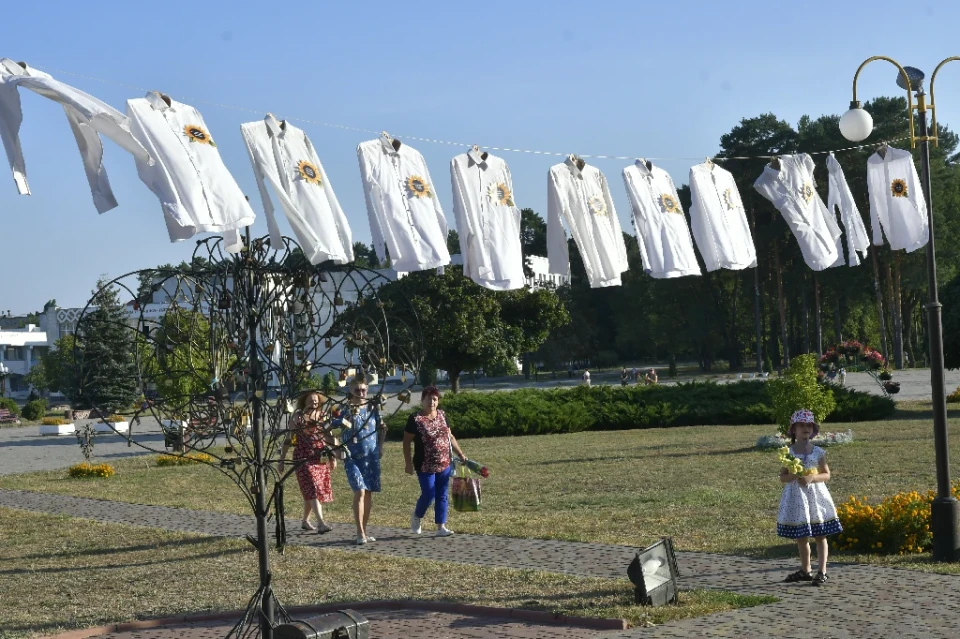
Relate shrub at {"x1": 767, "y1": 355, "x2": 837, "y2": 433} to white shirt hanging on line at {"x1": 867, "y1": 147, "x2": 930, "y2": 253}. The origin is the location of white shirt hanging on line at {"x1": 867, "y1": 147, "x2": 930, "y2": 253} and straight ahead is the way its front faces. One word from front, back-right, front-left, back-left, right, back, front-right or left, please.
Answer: back

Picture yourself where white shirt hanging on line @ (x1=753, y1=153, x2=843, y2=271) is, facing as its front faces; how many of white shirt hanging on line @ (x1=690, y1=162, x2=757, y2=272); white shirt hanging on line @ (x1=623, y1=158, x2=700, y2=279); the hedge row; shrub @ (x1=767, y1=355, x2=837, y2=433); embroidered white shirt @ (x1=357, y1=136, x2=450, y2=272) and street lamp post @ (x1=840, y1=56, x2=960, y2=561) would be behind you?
2

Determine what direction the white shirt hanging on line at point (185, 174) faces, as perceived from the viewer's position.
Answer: facing the viewer

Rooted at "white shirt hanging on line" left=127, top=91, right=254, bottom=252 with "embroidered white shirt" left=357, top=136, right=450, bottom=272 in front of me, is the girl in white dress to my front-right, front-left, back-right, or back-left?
front-right

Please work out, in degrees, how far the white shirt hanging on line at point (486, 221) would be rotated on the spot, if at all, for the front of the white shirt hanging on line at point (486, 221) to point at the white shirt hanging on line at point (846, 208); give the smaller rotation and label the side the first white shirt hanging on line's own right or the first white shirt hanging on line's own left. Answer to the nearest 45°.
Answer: approximately 135° to the first white shirt hanging on line's own left

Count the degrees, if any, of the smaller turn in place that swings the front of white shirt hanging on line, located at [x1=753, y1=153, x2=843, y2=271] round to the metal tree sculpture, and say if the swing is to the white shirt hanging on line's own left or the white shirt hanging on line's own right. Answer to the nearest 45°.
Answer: approximately 45° to the white shirt hanging on line's own right

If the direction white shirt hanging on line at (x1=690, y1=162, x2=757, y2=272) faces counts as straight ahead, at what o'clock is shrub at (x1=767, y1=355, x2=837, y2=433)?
The shrub is roughly at 6 o'clock from the white shirt hanging on line.

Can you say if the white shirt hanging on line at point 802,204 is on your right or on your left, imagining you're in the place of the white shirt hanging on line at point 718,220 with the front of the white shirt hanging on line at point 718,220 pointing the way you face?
on your left

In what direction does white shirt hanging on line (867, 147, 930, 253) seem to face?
toward the camera

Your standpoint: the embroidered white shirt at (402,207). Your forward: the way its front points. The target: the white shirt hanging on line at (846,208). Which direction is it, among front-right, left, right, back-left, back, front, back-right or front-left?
back-left

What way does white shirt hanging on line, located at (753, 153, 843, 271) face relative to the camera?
toward the camera

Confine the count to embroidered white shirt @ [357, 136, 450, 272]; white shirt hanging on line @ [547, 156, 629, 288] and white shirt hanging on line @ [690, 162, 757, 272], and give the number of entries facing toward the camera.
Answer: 3

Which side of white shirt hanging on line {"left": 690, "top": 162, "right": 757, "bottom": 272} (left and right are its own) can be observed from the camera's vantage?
front
